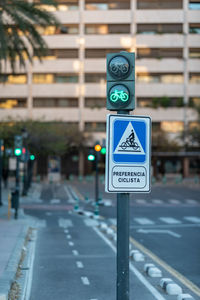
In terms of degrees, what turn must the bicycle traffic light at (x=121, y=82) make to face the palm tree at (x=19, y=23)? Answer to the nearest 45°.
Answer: approximately 180°

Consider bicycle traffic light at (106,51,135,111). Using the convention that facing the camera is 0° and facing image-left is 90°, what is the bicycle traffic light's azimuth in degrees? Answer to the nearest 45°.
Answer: approximately 0°
